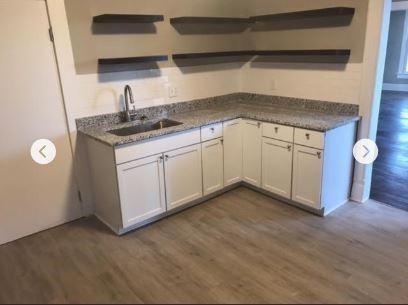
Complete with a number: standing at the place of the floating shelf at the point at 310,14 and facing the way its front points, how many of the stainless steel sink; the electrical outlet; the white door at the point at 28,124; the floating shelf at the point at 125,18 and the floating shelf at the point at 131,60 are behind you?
0

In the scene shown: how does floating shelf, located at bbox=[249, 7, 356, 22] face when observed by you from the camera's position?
facing the viewer and to the left of the viewer

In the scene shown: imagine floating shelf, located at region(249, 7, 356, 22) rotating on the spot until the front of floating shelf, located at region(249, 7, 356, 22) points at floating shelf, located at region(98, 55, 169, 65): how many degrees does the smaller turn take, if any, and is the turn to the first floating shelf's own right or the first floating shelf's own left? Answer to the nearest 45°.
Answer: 0° — it already faces it

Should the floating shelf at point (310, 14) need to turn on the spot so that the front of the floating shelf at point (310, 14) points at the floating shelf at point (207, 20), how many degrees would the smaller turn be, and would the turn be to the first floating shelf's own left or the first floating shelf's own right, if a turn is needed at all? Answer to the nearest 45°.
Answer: approximately 45° to the first floating shelf's own right

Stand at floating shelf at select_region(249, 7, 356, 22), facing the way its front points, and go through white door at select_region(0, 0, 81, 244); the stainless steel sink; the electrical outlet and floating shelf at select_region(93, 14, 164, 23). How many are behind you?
0

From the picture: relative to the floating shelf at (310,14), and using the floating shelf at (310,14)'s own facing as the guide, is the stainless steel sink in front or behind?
in front

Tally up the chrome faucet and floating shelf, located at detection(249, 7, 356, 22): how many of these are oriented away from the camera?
0

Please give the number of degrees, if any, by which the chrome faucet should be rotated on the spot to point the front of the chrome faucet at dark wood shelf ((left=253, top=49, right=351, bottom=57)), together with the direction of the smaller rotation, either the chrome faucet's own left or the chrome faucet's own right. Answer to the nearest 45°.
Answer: approximately 45° to the chrome faucet's own left

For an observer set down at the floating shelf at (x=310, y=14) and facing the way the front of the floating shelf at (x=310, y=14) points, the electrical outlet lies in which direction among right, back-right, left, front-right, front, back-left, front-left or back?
front-right

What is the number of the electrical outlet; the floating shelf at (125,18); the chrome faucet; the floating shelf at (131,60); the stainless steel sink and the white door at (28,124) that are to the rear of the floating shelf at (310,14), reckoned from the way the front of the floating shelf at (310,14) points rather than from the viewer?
0

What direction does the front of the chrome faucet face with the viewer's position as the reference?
facing the viewer and to the right of the viewer

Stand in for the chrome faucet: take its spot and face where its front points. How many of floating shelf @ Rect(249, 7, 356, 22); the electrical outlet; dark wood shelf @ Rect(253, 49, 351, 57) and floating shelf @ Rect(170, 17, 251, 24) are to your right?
0

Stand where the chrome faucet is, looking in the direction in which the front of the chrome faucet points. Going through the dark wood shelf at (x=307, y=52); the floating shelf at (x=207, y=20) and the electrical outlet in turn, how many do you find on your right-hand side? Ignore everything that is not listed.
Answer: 0

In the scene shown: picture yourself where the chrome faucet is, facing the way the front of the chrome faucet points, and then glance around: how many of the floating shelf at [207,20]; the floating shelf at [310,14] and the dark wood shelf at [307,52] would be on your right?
0
